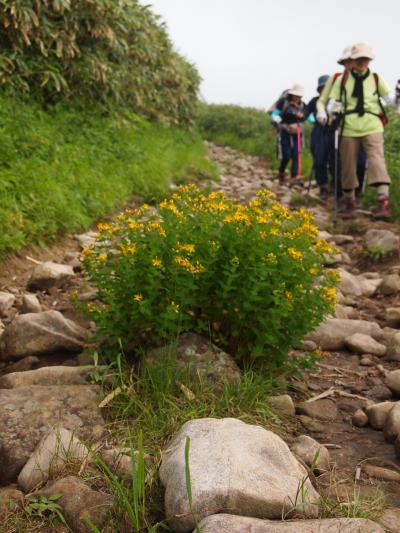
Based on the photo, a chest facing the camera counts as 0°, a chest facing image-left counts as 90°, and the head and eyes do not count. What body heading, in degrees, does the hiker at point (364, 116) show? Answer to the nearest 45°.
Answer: approximately 0°

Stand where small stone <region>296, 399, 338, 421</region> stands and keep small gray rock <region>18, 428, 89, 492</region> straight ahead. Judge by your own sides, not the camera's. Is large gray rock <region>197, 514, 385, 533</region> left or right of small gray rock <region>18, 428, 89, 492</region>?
left

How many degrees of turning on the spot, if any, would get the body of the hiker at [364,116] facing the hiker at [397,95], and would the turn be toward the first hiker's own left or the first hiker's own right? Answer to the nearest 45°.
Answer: approximately 180°

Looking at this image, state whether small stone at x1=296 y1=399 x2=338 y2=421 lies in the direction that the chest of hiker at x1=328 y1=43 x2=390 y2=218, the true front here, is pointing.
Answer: yes

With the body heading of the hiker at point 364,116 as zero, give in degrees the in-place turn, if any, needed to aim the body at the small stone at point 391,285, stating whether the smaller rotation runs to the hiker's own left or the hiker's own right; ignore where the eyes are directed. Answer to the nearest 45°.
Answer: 0° — they already face it

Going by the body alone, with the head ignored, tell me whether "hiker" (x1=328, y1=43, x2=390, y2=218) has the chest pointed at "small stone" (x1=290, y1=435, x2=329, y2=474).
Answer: yes

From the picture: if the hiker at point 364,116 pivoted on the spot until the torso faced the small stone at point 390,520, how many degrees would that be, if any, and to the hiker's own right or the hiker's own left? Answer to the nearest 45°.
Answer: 0° — they already face it

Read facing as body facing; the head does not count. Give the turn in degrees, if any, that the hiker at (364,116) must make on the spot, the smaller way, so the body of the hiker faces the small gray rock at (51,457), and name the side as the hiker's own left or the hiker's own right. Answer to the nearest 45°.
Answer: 0° — they already face it

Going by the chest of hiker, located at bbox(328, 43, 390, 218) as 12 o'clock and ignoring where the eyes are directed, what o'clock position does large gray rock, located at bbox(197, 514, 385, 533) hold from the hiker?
The large gray rock is roughly at 12 o'clock from the hiker.

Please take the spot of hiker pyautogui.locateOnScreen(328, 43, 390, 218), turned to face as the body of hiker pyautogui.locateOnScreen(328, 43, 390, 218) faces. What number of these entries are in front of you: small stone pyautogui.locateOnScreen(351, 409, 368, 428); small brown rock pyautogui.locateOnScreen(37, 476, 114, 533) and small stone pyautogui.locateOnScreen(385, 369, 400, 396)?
3

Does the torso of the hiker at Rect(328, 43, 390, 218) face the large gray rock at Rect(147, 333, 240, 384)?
yes

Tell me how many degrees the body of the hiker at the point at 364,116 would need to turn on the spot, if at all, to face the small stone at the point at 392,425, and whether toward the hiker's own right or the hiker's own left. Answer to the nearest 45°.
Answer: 0° — they already face it

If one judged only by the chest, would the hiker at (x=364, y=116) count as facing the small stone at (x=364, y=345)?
yes
